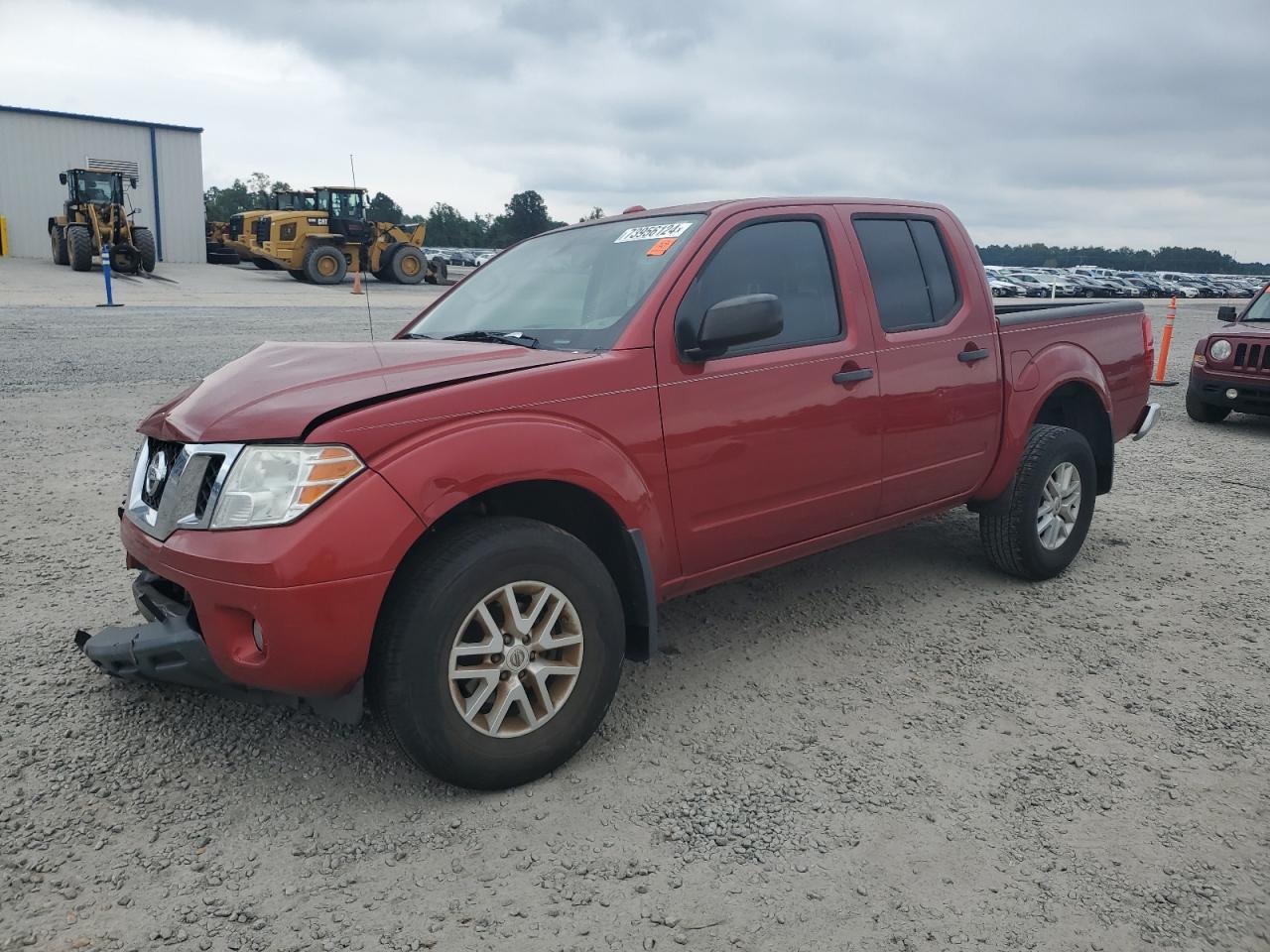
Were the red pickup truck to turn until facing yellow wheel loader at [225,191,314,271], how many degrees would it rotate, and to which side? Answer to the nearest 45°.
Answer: approximately 135° to its right

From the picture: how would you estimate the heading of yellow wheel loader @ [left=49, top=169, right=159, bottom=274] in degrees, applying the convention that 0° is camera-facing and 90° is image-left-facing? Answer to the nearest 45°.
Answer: approximately 315°

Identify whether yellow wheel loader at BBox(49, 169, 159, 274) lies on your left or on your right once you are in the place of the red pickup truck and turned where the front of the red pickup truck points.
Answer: on your right

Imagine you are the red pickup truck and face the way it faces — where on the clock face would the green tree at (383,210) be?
The green tree is roughly at 4 o'clock from the red pickup truck.

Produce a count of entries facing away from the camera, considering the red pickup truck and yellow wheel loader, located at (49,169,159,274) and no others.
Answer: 0

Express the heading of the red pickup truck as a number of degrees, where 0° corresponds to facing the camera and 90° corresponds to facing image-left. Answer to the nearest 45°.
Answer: approximately 45°
